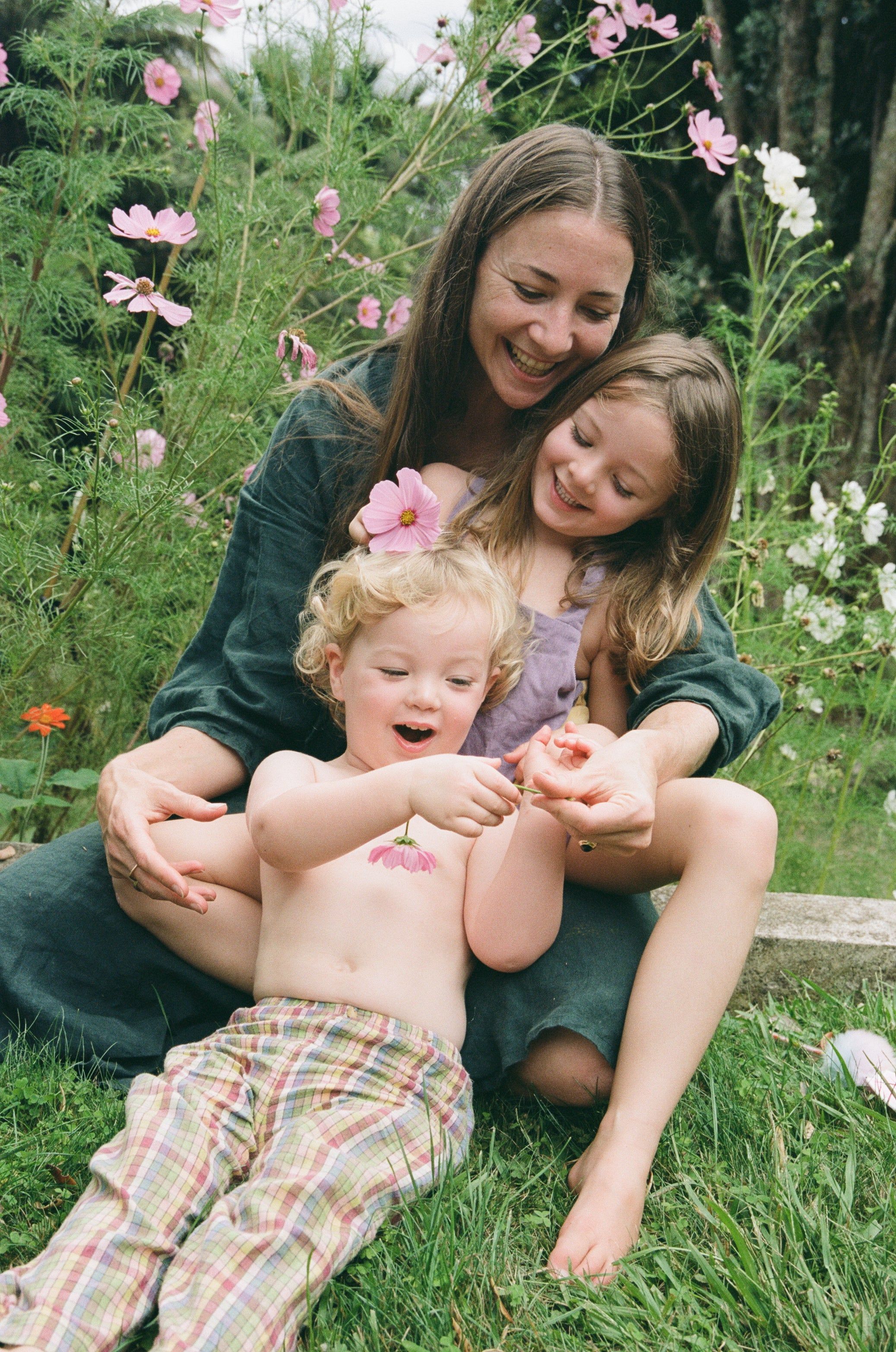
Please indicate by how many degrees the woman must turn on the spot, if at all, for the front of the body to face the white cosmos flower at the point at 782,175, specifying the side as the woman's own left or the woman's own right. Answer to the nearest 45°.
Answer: approximately 135° to the woman's own left

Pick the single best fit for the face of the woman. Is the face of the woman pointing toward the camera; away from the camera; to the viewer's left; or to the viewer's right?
toward the camera

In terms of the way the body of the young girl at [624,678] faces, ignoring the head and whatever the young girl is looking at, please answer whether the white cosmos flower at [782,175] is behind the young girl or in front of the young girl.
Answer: behind

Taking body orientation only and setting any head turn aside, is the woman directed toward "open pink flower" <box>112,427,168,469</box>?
no

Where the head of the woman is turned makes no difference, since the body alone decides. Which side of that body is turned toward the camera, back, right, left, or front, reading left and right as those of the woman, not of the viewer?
front

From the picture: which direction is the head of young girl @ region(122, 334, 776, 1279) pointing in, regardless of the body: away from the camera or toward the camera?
toward the camera

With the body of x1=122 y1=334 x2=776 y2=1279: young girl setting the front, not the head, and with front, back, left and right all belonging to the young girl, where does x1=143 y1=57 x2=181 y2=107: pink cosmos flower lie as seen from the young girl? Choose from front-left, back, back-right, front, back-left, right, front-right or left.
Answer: back-right

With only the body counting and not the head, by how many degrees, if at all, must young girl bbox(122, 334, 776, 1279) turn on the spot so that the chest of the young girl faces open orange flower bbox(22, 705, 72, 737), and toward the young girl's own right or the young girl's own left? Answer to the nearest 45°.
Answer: approximately 90° to the young girl's own right

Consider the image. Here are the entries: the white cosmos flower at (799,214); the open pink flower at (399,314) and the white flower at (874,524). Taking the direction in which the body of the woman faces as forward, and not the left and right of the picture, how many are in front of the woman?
0

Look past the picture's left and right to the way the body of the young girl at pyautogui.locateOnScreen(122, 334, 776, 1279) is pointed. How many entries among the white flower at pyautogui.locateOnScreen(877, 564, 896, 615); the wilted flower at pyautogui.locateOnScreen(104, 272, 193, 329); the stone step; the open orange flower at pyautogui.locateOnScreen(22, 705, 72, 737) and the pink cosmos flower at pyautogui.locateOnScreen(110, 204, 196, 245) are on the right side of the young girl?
3

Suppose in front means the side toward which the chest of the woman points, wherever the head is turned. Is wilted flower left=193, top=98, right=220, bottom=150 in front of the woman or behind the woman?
behind

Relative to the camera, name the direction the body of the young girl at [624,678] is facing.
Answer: toward the camera
